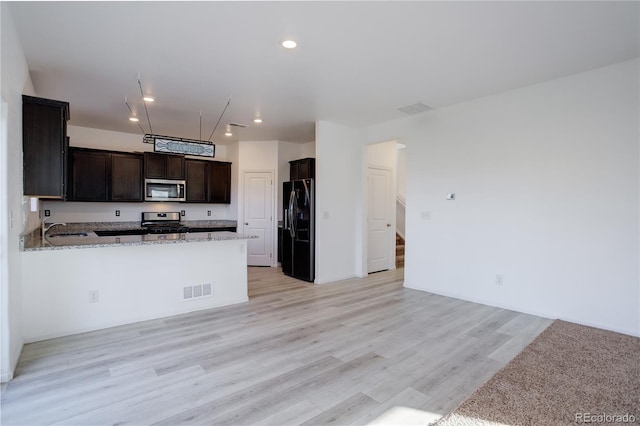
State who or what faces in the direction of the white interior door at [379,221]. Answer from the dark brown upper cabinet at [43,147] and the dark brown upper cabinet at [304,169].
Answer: the dark brown upper cabinet at [43,147]

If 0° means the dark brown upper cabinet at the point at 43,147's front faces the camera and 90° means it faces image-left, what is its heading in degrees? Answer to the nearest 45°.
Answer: approximately 270°

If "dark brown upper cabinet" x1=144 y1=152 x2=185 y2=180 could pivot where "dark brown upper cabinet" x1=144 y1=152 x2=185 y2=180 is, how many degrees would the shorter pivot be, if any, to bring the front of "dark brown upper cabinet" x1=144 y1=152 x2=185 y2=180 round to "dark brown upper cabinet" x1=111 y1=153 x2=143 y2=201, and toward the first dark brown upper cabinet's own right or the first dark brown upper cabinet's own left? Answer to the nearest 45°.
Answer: approximately 90° to the first dark brown upper cabinet's own right

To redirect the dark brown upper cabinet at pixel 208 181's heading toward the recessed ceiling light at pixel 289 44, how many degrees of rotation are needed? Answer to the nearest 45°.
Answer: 0° — it already faces it

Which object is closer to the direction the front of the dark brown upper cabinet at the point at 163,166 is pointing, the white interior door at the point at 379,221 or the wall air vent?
the wall air vent

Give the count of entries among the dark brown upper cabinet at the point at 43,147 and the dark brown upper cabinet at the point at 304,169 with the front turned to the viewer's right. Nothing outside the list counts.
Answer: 1

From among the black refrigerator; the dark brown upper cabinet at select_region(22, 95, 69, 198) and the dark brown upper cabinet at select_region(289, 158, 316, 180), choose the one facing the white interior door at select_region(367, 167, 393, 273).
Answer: the dark brown upper cabinet at select_region(22, 95, 69, 198)
